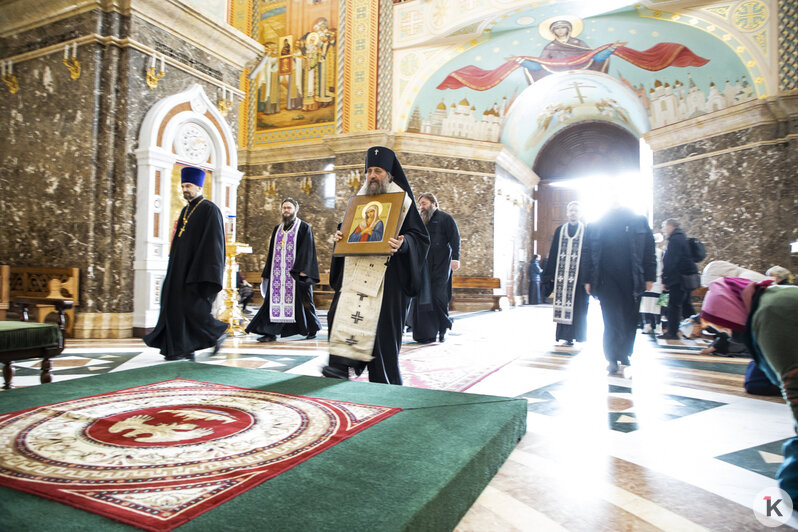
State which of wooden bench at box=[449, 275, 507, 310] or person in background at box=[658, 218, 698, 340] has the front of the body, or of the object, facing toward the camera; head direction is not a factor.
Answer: the wooden bench

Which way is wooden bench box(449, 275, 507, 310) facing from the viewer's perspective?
toward the camera

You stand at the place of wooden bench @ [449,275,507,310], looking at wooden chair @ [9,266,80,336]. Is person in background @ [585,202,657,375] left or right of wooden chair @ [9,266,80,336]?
left

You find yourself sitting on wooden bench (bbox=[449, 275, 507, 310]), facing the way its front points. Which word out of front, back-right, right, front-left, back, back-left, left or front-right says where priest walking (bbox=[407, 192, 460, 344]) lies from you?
front

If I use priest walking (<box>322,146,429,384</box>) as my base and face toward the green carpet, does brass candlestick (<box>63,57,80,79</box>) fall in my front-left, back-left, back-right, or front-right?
back-right

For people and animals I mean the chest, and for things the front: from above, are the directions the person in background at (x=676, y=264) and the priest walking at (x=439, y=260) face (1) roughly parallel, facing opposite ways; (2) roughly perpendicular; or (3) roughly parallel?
roughly perpendicular

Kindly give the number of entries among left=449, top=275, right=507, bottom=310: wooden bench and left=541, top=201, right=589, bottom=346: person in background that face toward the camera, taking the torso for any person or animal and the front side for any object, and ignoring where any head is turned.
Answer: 2

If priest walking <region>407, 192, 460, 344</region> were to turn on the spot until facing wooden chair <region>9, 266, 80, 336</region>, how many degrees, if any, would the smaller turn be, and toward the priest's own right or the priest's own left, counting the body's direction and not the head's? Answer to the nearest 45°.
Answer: approximately 45° to the priest's own right

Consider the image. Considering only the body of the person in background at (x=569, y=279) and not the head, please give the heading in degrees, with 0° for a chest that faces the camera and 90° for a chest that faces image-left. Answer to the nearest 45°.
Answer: approximately 0°

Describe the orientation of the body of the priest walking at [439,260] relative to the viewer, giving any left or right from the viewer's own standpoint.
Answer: facing the viewer and to the left of the viewer

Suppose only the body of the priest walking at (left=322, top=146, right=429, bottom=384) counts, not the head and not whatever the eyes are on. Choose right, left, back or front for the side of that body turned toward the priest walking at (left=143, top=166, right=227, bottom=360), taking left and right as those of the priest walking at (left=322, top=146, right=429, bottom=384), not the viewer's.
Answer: right

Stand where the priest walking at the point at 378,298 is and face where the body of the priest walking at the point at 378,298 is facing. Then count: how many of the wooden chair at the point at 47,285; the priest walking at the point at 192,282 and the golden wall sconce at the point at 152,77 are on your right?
3

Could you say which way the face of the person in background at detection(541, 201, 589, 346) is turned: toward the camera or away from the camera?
toward the camera
